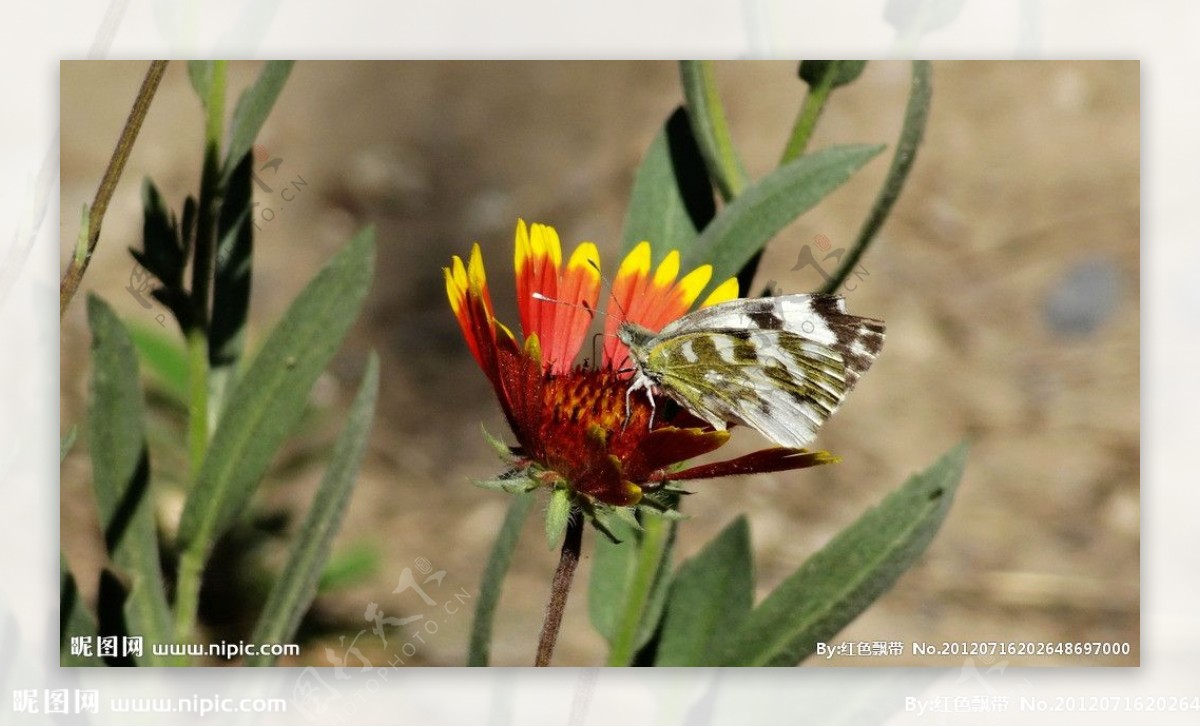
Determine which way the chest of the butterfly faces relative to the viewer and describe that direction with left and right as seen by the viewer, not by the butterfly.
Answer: facing to the left of the viewer
